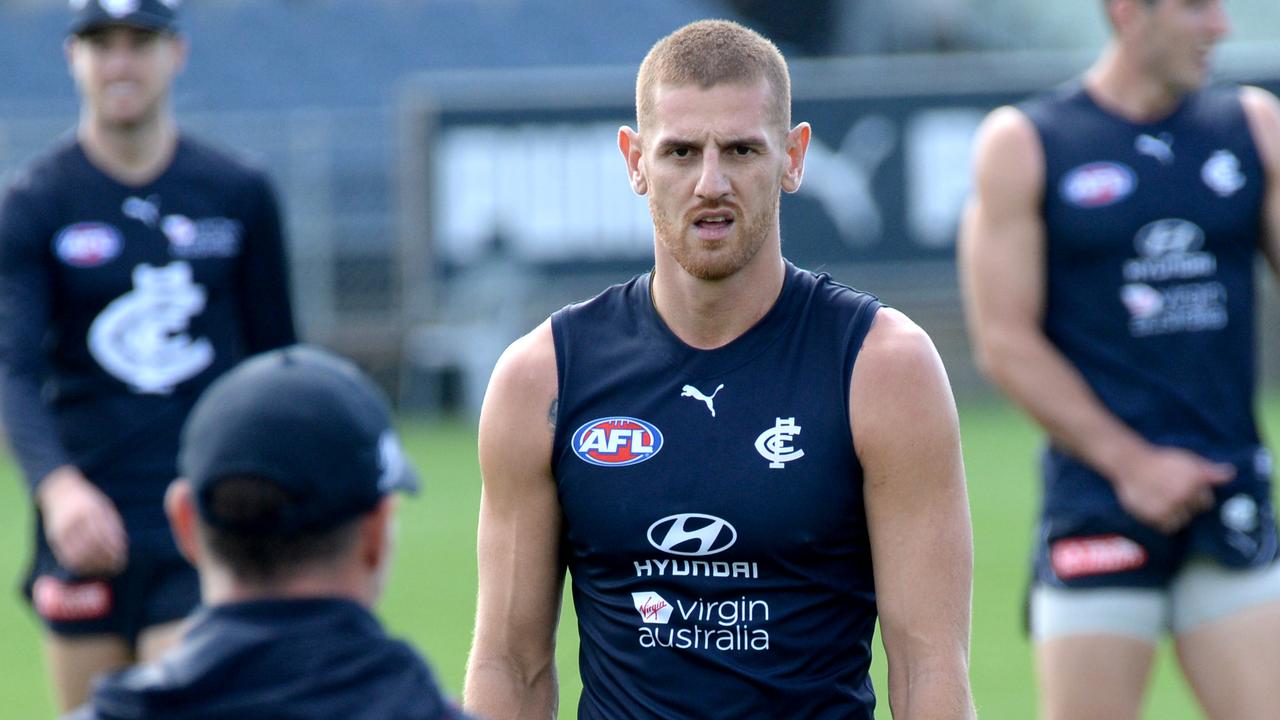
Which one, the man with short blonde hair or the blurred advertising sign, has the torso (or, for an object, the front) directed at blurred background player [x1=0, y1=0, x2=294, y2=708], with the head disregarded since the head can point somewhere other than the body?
the blurred advertising sign

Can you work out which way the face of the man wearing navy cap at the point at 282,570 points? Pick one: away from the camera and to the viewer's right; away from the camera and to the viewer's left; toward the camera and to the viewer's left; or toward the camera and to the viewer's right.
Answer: away from the camera and to the viewer's right

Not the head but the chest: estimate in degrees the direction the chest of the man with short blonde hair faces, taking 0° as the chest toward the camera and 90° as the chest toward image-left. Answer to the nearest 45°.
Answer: approximately 0°

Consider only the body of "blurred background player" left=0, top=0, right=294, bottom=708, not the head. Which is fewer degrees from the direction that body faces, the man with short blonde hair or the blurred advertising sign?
the man with short blonde hair

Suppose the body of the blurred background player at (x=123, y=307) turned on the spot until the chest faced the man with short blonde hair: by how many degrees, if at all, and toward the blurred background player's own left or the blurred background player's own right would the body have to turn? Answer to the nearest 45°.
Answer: approximately 45° to the blurred background player's own left

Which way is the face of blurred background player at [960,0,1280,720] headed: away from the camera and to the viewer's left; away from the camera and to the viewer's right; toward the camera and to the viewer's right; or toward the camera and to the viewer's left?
toward the camera and to the viewer's right

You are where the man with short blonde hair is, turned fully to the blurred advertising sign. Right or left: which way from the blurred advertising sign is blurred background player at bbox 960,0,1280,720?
right

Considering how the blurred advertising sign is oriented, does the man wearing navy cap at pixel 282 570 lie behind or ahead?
ahead

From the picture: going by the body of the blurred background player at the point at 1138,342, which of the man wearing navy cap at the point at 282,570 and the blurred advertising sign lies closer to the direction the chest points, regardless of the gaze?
the man wearing navy cap
